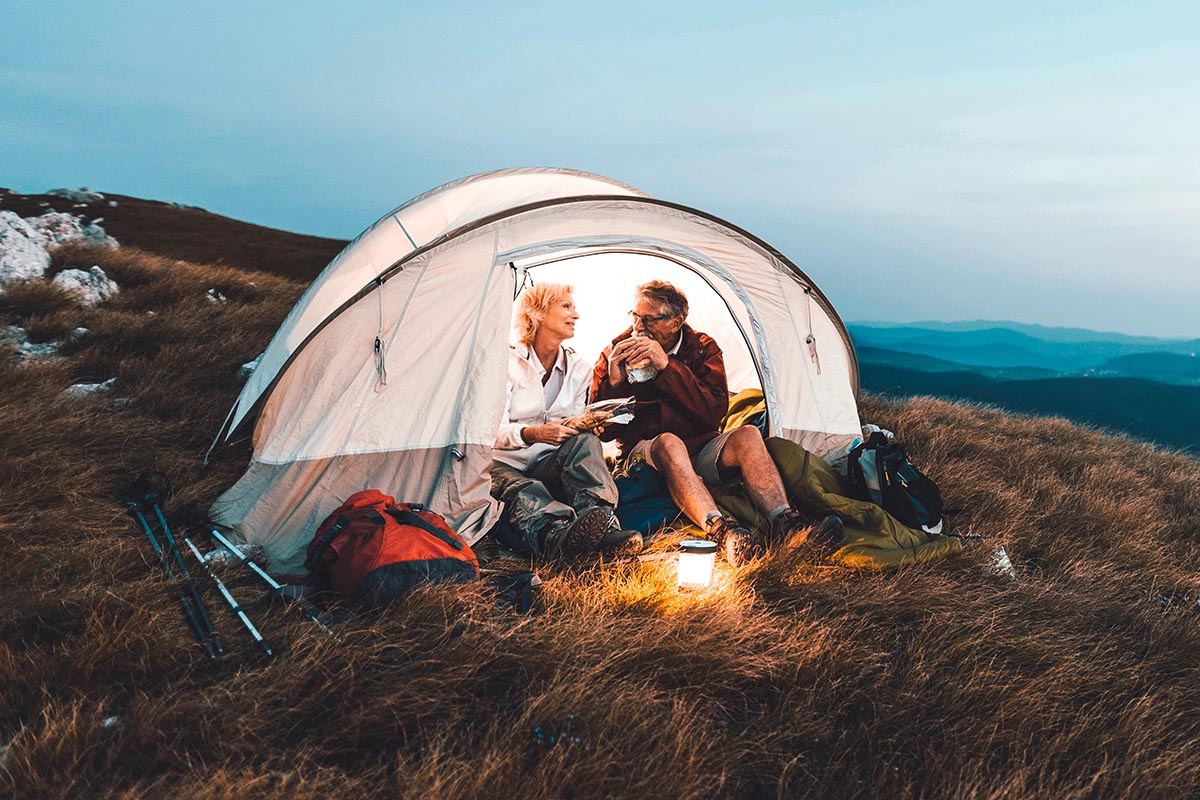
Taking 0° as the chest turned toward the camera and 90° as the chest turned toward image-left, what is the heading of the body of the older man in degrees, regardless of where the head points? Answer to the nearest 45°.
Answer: approximately 0°

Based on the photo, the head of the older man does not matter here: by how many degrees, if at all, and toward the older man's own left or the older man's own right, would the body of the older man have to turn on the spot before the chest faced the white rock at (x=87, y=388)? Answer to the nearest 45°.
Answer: approximately 90° to the older man's own right

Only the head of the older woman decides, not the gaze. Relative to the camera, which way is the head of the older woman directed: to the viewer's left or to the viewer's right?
to the viewer's right

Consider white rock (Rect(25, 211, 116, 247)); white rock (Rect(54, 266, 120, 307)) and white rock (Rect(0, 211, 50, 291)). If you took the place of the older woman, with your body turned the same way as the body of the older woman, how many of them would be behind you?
3

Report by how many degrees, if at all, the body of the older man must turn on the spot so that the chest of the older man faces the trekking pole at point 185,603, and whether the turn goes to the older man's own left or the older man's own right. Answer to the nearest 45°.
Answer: approximately 45° to the older man's own right

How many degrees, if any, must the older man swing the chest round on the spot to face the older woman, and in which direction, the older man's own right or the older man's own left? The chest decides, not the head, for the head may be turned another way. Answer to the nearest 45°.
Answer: approximately 45° to the older man's own right

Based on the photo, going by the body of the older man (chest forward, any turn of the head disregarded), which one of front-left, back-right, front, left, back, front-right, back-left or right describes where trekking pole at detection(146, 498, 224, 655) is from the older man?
front-right

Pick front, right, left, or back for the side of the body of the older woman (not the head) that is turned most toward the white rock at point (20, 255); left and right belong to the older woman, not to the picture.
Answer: back

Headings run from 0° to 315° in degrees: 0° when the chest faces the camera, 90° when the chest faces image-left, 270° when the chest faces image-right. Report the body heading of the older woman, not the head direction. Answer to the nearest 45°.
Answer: approximately 315°

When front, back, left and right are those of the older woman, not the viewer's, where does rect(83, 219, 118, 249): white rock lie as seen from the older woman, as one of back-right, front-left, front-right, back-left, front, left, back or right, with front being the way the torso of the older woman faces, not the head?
back

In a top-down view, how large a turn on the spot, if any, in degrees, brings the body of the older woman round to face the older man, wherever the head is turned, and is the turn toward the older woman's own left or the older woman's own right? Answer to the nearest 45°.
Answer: approximately 90° to the older woman's own left

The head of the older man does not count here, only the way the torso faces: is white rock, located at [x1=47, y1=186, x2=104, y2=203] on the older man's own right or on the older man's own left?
on the older man's own right

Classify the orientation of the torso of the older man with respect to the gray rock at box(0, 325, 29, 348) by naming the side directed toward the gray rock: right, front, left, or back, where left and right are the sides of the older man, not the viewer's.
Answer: right

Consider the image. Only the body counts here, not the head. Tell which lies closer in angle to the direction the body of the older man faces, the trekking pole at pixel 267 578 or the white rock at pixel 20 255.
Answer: the trekking pole
